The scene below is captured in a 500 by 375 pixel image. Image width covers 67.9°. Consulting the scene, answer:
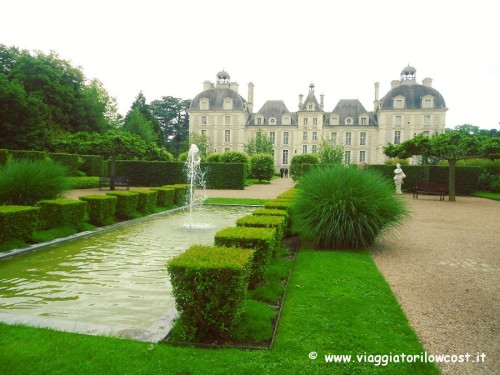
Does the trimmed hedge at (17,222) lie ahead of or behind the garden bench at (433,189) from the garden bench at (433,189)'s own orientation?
ahead

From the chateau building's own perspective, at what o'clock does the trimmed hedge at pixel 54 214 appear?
The trimmed hedge is roughly at 12 o'clock from the chateau building.

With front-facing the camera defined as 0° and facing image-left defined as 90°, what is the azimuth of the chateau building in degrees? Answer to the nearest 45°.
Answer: approximately 0°

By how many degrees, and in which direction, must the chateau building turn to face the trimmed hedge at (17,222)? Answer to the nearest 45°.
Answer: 0° — it already faces it

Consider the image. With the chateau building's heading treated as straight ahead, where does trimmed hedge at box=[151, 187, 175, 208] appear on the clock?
The trimmed hedge is roughly at 12 o'clock from the chateau building.

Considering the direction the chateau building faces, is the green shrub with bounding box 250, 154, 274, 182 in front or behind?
in front
